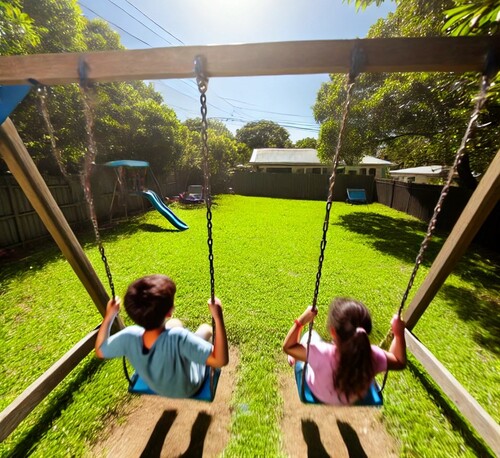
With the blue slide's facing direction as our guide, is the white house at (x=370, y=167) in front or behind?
in front

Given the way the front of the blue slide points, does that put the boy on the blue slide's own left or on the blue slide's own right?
on the blue slide's own right

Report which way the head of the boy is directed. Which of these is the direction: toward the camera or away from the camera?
away from the camera

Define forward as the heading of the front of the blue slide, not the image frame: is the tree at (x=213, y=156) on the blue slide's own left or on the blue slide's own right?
on the blue slide's own left

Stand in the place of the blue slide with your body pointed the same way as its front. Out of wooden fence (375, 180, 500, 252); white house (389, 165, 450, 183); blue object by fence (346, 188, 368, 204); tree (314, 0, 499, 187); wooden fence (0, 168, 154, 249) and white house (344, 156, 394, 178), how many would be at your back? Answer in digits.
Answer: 1

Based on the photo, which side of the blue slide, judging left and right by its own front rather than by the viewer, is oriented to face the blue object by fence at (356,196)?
left

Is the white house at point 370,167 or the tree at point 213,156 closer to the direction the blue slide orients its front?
the white house

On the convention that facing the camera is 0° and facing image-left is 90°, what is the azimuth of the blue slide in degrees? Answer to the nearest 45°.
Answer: approximately 270°

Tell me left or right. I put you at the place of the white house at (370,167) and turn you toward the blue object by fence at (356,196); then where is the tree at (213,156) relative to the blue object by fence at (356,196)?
right
